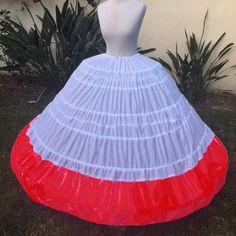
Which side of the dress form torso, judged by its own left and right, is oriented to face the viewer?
front

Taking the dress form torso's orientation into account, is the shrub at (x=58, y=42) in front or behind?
behind
